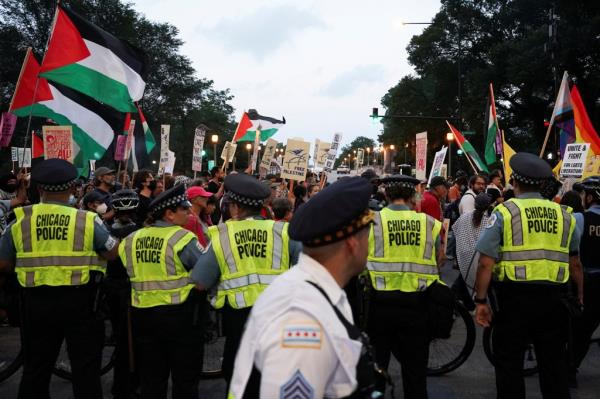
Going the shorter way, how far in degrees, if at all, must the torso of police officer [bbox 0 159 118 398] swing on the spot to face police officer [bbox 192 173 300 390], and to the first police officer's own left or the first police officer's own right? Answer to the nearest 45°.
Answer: approximately 135° to the first police officer's own right

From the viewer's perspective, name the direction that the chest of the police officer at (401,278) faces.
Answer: away from the camera

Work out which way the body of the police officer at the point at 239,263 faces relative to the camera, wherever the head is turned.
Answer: away from the camera

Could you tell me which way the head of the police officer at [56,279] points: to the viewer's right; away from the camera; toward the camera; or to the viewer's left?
away from the camera

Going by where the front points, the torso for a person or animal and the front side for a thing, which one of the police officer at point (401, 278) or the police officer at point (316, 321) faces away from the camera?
the police officer at point (401, 278)

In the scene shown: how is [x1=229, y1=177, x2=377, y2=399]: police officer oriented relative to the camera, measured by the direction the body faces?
to the viewer's right

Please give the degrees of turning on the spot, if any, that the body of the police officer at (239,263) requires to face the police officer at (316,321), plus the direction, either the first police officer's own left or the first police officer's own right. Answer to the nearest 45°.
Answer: approximately 180°

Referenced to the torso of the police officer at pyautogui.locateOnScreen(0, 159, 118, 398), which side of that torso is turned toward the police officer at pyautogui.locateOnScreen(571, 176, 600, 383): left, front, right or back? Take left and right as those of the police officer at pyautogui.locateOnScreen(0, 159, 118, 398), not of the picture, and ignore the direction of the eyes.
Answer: right

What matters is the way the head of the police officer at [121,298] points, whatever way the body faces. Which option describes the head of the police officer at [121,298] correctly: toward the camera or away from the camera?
away from the camera

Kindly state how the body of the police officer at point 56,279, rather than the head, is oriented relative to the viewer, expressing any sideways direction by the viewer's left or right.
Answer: facing away from the viewer

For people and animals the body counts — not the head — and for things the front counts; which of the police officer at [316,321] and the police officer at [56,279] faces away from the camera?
the police officer at [56,279]

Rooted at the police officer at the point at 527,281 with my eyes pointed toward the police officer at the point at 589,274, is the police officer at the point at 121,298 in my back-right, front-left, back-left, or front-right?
back-left

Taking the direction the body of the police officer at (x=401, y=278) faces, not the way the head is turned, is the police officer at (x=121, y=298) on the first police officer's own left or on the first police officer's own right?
on the first police officer's own left

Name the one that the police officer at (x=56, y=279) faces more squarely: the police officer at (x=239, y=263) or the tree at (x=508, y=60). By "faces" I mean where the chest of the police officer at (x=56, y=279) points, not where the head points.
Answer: the tree
